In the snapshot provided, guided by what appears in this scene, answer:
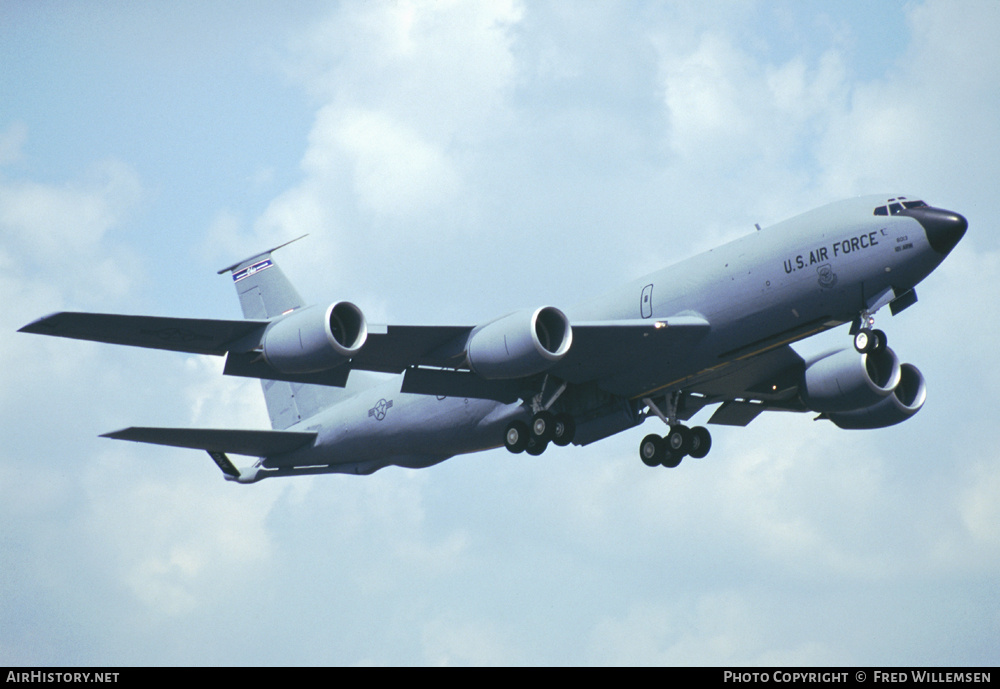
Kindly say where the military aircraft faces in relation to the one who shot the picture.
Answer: facing the viewer and to the right of the viewer
